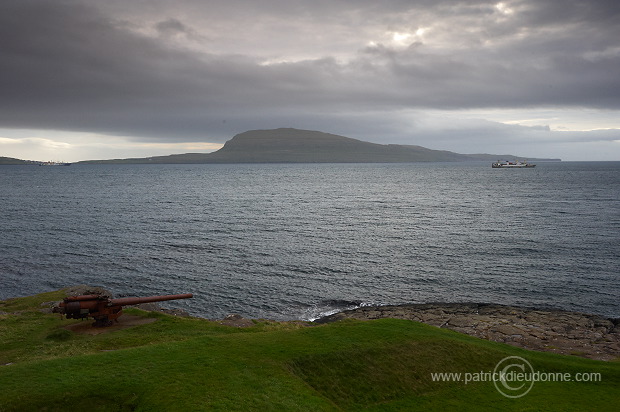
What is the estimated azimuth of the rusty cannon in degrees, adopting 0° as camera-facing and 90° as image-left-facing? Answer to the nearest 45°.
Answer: approximately 270°
